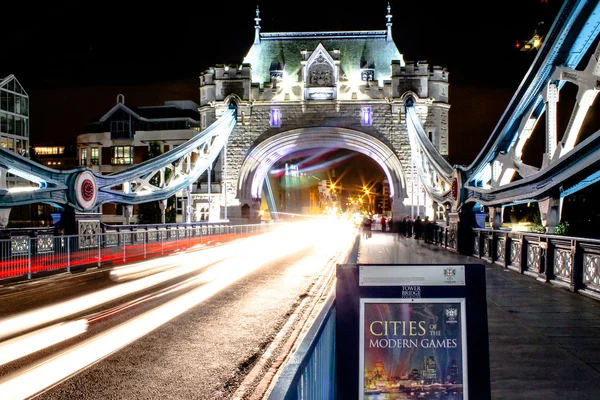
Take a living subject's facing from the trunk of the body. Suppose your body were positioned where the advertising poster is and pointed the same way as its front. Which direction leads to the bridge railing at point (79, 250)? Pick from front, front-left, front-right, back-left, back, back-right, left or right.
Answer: back-right

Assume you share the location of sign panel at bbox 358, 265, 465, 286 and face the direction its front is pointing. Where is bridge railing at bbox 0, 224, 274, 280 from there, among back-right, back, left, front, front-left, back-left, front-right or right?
back-right

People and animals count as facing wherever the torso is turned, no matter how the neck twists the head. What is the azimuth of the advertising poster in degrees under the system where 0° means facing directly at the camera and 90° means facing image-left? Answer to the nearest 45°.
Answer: approximately 0°

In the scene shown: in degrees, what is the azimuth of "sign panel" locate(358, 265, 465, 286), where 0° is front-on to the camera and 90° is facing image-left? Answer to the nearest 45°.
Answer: approximately 0°

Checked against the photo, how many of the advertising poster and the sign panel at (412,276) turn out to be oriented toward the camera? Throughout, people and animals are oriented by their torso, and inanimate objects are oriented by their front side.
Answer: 2

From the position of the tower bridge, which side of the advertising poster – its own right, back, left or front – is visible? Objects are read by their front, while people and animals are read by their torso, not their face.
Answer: back

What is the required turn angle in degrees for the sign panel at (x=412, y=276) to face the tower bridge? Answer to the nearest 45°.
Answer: approximately 180°
